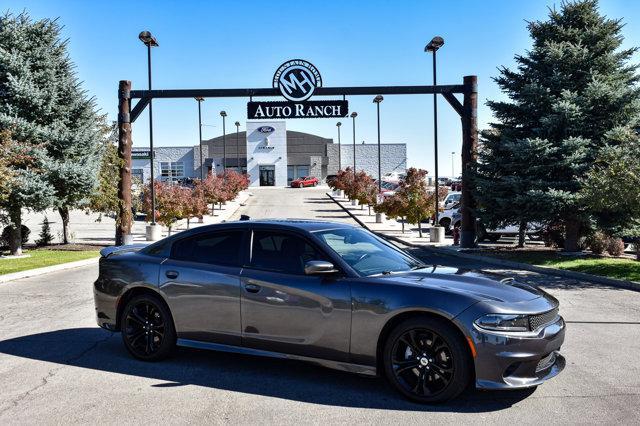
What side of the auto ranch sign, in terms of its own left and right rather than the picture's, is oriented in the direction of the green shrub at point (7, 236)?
right

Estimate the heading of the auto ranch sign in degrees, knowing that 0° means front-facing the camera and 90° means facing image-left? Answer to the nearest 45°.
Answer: approximately 0°

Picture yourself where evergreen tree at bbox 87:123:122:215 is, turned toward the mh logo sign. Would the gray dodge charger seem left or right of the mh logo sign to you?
right

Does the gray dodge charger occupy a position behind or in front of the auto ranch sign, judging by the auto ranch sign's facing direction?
in front

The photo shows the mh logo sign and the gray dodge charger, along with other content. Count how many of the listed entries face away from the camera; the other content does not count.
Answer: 0

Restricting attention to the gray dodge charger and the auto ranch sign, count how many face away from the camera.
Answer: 0

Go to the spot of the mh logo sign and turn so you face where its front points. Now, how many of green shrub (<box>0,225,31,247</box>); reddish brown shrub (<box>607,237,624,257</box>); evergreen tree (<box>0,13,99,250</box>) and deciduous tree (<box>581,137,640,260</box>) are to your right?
2

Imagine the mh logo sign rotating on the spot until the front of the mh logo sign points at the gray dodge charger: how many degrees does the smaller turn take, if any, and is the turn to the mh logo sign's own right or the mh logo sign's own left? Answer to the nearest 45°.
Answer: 0° — it already faces it

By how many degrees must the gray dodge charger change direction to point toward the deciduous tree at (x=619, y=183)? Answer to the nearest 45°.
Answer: approximately 90° to its left

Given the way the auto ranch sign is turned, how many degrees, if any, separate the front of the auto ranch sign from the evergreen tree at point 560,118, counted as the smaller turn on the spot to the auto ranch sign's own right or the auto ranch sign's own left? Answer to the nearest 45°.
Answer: approximately 90° to the auto ranch sign's own left
